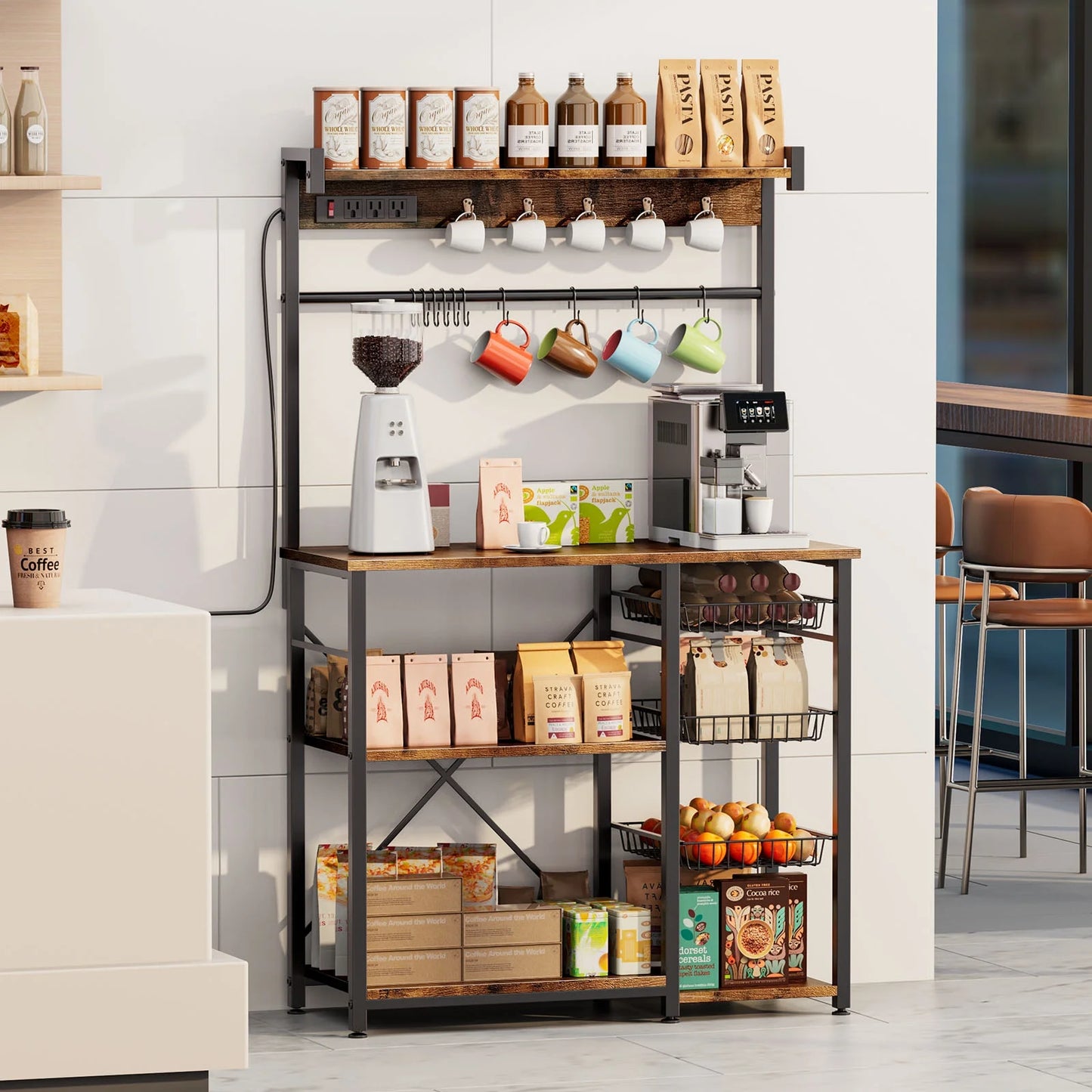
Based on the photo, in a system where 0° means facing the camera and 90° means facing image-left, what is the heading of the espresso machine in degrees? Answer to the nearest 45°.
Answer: approximately 315°

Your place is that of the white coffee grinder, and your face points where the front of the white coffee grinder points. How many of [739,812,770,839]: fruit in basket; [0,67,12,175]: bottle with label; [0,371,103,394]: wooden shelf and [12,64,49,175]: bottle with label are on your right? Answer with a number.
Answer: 3

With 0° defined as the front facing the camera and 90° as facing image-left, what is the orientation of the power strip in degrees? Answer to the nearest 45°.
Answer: approximately 0°

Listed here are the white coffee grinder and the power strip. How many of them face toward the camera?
2
